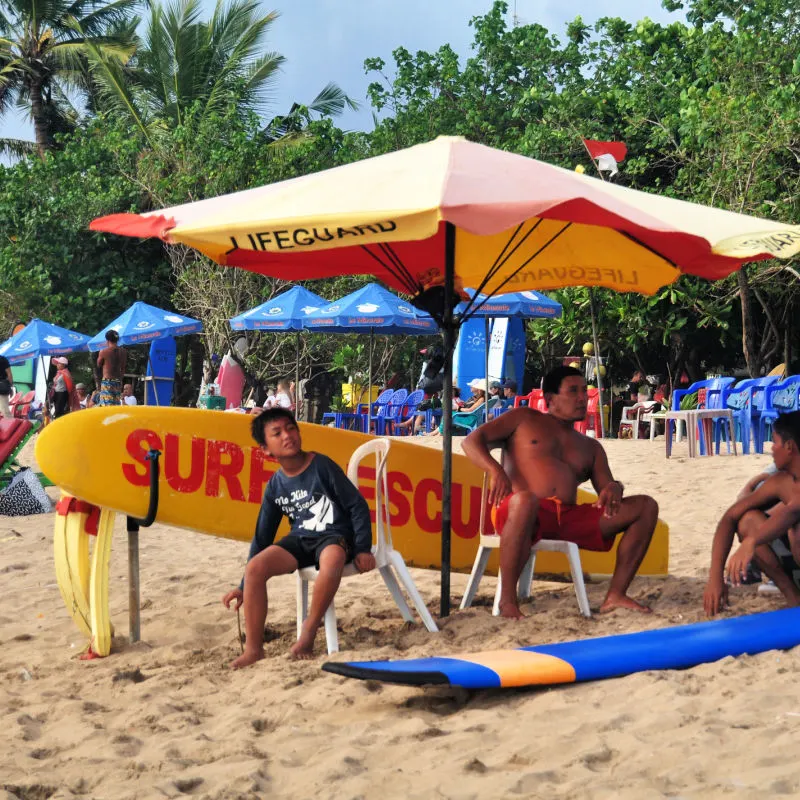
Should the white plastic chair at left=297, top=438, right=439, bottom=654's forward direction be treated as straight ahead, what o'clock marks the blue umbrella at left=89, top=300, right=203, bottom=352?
The blue umbrella is roughly at 4 o'clock from the white plastic chair.

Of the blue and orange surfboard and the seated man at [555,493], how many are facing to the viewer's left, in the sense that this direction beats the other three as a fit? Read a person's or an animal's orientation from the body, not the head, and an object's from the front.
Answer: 1

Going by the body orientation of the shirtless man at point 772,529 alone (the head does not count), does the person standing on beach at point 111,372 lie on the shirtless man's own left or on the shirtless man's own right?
on the shirtless man's own right

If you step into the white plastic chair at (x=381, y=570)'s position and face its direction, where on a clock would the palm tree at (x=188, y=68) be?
The palm tree is roughly at 4 o'clock from the white plastic chair.

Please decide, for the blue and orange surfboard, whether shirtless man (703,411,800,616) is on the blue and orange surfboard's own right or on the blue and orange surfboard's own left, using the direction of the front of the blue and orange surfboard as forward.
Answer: on the blue and orange surfboard's own right

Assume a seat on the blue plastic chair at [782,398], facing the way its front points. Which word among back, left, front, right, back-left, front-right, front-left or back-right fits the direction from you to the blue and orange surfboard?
front-left

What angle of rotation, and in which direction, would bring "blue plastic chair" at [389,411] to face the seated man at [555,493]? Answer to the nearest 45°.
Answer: approximately 45° to its left

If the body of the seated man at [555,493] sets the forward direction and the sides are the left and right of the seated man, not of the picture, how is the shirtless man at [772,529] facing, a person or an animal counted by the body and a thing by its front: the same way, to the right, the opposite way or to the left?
to the right

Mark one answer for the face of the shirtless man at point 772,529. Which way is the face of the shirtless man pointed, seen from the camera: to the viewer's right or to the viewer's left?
to the viewer's left

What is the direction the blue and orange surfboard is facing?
to the viewer's left

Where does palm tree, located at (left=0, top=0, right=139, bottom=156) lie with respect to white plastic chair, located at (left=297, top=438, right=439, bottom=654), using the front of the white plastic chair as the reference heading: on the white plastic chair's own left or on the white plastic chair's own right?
on the white plastic chair's own right
